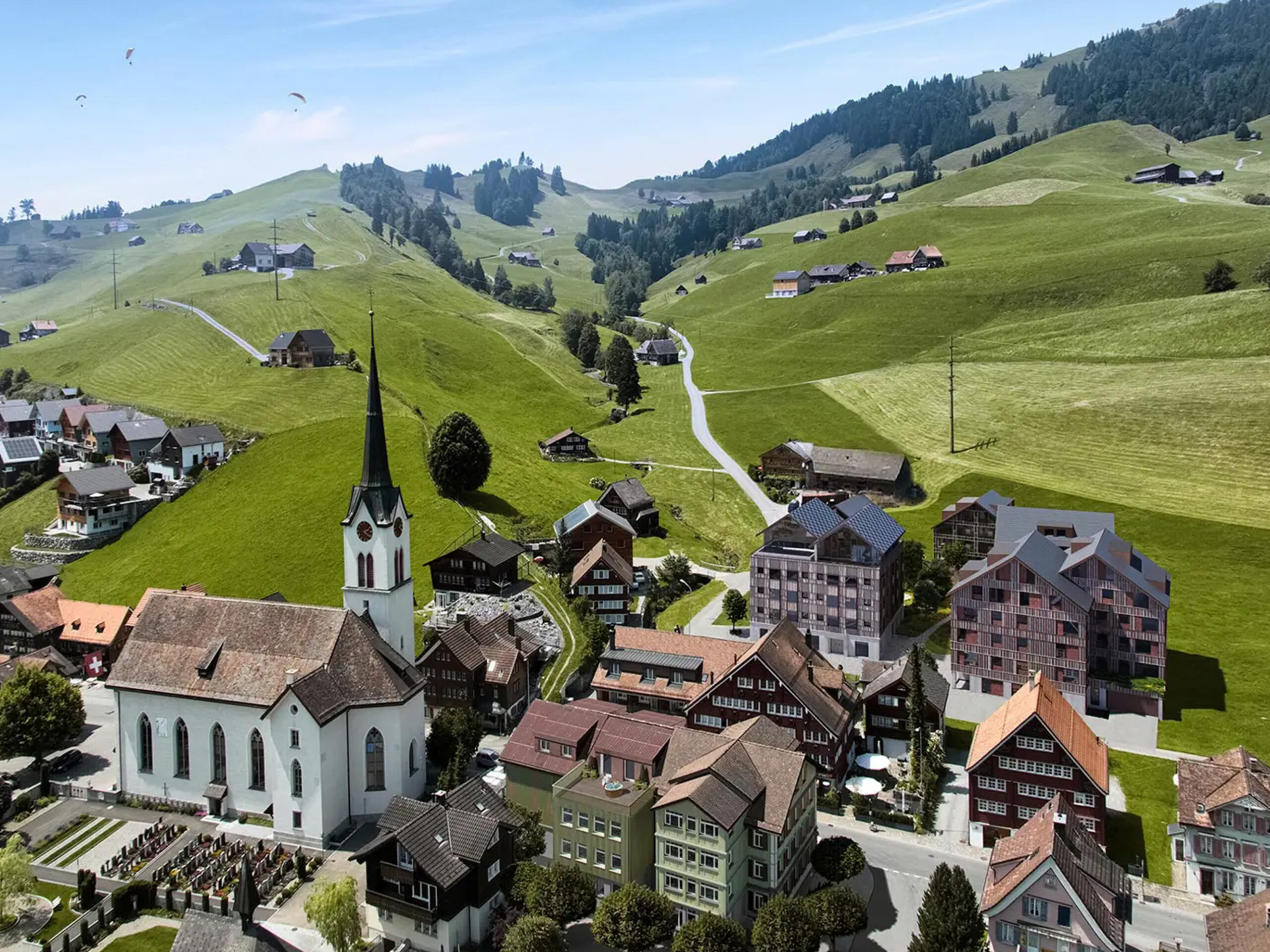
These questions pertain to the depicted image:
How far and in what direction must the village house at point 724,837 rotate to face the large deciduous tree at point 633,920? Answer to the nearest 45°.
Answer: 0° — it already faces it

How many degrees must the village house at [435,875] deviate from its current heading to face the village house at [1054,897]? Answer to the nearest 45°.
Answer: approximately 90° to its left

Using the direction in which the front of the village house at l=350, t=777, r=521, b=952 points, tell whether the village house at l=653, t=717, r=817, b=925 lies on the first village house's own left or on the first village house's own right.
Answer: on the first village house's own left

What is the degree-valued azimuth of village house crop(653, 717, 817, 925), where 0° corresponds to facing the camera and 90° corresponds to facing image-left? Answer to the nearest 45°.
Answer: approximately 45°

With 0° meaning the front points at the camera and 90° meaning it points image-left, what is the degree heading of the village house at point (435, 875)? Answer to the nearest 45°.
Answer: approximately 45°

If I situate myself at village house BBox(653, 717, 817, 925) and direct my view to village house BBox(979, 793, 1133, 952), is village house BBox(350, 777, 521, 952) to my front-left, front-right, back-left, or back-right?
back-right

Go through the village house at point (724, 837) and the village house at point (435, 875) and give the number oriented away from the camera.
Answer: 0

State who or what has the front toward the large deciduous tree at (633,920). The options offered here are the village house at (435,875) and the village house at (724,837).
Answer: the village house at (724,837)
